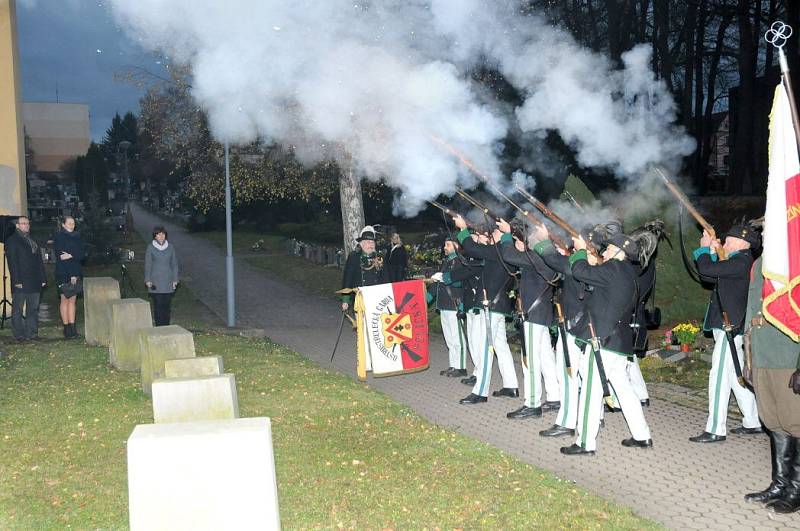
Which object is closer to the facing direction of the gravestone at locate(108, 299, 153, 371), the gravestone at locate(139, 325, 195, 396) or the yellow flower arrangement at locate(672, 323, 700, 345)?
the gravestone

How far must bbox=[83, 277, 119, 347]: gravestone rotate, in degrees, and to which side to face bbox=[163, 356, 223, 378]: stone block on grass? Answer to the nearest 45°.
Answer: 0° — it already faces it

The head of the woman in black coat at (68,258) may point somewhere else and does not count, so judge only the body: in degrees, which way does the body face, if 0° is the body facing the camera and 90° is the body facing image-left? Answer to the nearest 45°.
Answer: approximately 315°

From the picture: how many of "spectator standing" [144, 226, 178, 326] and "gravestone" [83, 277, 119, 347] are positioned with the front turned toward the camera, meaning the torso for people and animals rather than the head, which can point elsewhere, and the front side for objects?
2

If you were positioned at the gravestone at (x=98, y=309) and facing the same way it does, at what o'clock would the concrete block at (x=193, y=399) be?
The concrete block is roughly at 12 o'clock from the gravestone.

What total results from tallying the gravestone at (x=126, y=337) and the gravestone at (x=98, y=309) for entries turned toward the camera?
2
